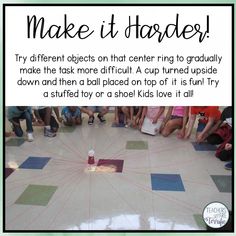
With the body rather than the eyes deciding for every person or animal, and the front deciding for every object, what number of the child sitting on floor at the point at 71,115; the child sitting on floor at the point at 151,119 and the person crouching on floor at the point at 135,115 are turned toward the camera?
3

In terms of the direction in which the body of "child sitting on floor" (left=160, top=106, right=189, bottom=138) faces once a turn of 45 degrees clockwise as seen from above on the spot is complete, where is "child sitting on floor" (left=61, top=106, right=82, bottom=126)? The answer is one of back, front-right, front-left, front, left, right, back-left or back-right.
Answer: front

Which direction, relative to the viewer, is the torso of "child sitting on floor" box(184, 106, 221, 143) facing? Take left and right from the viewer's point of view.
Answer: facing the viewer and to the left of the viewer

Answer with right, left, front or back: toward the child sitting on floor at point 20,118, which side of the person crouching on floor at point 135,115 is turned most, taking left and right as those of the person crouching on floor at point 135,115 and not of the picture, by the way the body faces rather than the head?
right

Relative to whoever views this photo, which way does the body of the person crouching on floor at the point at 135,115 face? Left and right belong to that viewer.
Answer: facing the viewer

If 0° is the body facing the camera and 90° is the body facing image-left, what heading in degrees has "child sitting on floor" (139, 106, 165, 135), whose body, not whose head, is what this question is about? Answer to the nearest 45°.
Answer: approximately 0°

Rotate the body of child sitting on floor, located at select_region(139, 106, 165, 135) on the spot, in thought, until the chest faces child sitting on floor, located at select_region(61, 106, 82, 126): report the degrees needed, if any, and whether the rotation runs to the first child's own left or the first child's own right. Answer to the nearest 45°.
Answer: approximately 90° to the first child's own right

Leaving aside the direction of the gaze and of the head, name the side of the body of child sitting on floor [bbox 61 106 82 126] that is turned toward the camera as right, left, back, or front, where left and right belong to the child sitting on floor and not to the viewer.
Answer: front
